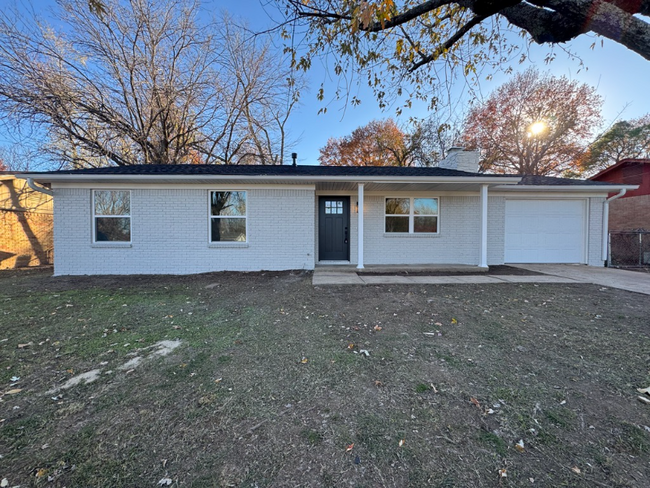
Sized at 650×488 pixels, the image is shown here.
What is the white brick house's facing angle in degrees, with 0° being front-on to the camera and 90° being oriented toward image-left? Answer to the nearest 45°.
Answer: approximately 0°

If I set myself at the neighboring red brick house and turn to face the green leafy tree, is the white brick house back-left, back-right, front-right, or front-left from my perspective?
back-left

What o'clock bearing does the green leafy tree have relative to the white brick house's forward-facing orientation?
The green leafy tree is roughly at 8 o'clock from the white brick house.

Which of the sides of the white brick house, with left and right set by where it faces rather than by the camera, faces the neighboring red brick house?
left

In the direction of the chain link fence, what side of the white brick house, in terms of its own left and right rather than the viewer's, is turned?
left
